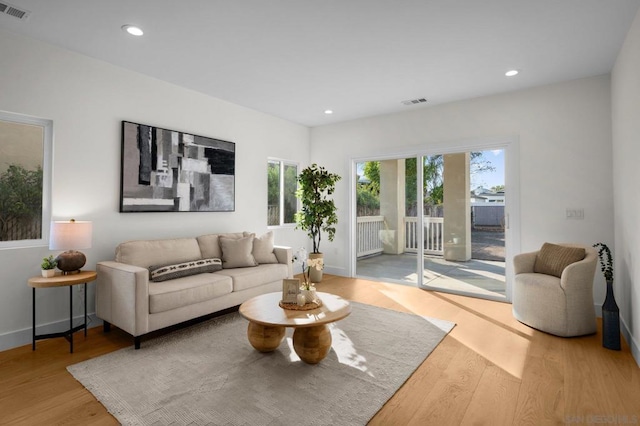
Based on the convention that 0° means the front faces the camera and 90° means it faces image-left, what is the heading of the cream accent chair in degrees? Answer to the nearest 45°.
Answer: approximately 45°

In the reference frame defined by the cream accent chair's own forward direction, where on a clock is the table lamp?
The table lamp is roughly at 12 o'clock from the cream accent chair.

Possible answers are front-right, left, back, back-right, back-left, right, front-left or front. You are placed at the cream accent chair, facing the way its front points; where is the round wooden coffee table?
front

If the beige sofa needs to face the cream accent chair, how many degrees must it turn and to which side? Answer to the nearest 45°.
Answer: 0° — it already faces it

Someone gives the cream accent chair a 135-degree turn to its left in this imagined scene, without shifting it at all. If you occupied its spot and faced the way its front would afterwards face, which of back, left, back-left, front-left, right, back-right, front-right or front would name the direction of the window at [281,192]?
back

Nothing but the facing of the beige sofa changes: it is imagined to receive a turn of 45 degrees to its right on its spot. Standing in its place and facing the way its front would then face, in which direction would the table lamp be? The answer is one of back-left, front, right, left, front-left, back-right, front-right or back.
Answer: right

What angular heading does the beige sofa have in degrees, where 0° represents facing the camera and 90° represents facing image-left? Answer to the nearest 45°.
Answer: approximately 315°

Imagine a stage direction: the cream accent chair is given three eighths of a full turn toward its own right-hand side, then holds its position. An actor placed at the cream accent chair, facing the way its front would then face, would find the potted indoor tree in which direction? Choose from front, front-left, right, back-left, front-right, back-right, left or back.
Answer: left

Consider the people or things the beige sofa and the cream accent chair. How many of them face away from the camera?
0

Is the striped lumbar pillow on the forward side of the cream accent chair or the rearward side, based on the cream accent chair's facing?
on the forward side

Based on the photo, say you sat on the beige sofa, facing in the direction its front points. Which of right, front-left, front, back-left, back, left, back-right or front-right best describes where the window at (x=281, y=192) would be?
left

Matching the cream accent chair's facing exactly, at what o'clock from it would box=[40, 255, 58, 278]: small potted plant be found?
The small potted plant is roughly at 12 o'clock from the cream accent chair.

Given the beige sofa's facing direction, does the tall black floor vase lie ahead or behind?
ahead

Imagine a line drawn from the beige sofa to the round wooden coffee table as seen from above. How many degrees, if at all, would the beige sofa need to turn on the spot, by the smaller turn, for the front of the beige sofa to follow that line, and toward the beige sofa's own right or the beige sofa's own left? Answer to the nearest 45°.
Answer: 0° — it already faces it

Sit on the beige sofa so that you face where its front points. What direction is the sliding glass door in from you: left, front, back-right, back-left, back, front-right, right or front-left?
front-left
